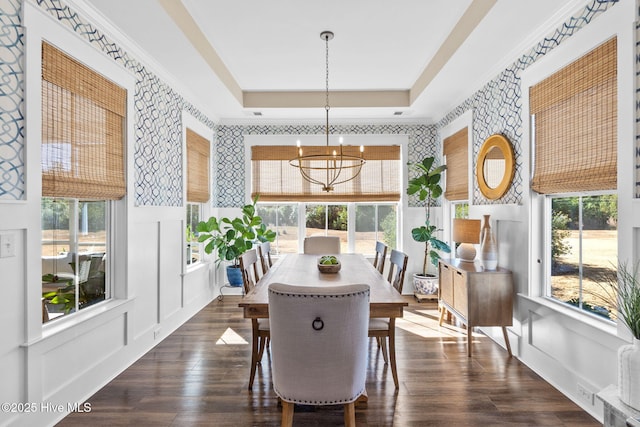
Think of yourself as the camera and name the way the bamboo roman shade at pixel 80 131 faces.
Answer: facing the viewer and to the right of the viewer

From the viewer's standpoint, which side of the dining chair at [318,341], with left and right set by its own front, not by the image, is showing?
back

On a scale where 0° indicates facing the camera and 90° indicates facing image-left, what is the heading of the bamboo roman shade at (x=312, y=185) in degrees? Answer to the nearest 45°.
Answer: approximately 0°

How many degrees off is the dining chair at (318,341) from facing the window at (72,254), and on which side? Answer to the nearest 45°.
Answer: approximately 45° to its left

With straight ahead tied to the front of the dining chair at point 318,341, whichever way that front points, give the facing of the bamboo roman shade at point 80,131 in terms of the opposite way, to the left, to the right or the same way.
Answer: to the right

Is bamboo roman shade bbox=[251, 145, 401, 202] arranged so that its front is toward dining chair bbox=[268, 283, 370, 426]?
yes

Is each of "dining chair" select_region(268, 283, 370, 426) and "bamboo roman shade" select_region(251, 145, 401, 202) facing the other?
yes

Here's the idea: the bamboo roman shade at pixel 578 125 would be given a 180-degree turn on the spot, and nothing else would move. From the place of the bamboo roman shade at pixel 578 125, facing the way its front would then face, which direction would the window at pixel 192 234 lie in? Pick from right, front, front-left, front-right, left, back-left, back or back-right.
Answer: back-left

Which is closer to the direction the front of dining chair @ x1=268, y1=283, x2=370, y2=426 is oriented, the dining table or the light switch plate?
the dining table

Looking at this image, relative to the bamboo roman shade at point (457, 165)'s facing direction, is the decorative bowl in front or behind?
in front

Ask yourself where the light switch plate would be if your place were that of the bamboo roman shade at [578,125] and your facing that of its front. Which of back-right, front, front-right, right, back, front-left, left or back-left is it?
front

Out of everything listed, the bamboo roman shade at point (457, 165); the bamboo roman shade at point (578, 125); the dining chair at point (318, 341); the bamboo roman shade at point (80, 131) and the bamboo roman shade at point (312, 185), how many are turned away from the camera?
1

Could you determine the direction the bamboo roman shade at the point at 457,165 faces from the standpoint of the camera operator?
facing the viewer and to the left of the viewer

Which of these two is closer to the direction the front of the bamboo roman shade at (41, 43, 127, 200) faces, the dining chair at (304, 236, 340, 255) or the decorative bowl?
the decorative bowl

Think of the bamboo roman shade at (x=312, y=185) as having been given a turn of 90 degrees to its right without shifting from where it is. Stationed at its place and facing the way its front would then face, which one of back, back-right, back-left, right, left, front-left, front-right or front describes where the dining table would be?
left

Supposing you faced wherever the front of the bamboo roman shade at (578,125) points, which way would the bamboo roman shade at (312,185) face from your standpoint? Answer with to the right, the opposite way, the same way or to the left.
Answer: to the left

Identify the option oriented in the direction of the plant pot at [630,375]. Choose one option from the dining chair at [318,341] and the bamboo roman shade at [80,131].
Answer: the bamboo roman shade

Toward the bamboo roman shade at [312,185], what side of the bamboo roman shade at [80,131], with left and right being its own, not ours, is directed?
left
